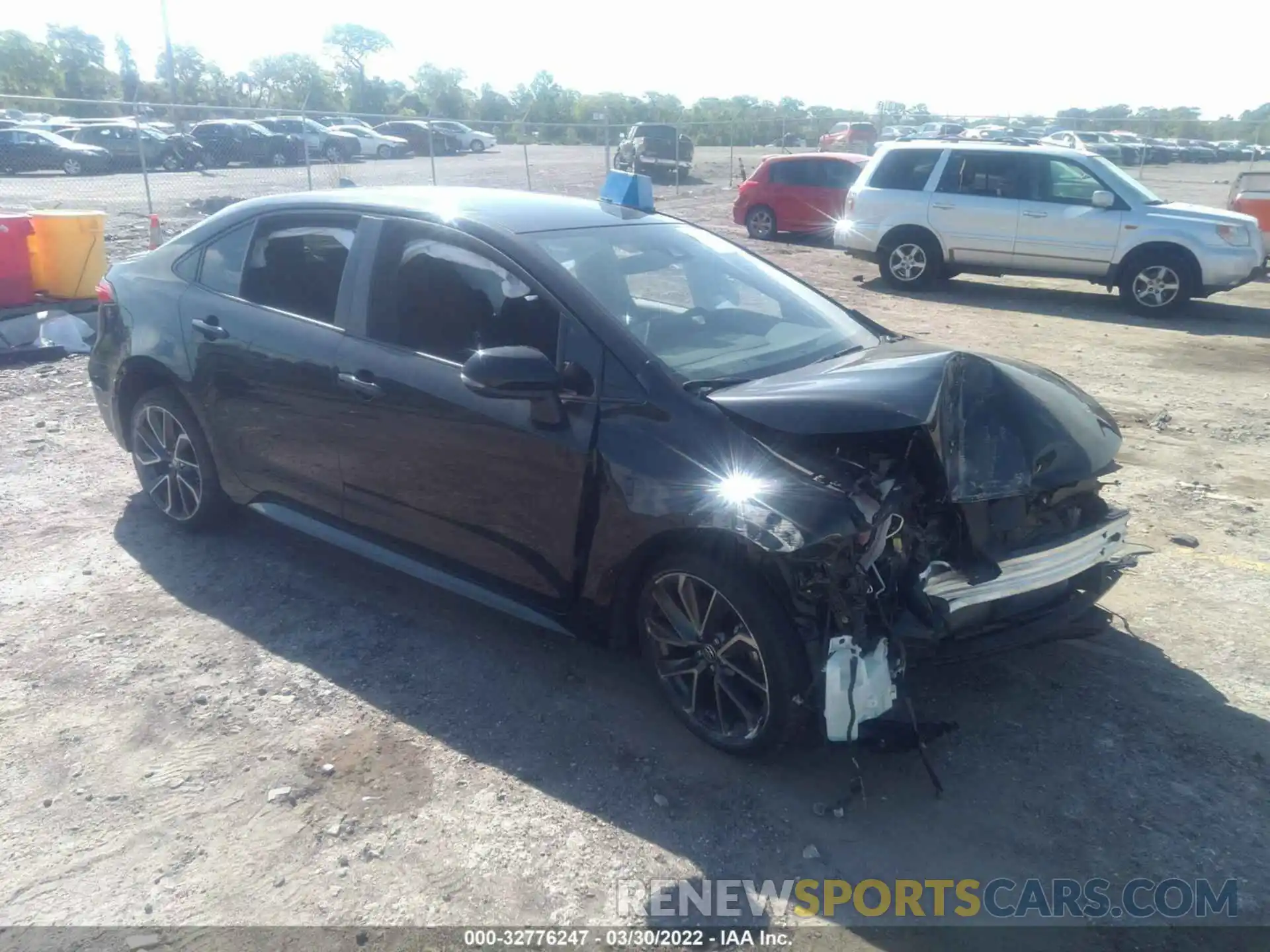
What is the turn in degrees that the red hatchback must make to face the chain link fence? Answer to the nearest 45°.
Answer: approximately 135° to its left

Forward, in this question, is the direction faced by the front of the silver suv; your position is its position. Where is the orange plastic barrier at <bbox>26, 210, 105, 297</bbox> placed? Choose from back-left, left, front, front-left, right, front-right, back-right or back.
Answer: back-right

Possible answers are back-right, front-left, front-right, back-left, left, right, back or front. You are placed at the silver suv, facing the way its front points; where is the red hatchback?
back-left

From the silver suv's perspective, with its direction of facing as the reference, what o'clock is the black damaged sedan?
The black damaged sedan is roughly at 3 o'clock from the silver suv.

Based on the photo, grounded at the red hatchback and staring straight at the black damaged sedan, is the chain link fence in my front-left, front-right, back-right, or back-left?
back-right

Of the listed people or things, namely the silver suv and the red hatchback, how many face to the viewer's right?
2

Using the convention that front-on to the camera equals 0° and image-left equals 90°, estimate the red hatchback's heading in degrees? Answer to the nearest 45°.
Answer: approximately 270°

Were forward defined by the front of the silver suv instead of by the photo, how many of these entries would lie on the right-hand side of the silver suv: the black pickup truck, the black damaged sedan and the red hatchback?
1

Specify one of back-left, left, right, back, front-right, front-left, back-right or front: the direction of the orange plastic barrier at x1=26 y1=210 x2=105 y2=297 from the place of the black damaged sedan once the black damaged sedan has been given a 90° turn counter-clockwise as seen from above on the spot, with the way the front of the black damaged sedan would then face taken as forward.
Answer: left

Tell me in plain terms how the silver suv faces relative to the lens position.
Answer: facing to the right of the viewer

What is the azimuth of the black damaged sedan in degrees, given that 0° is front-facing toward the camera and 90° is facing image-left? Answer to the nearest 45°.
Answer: approximately 315°
